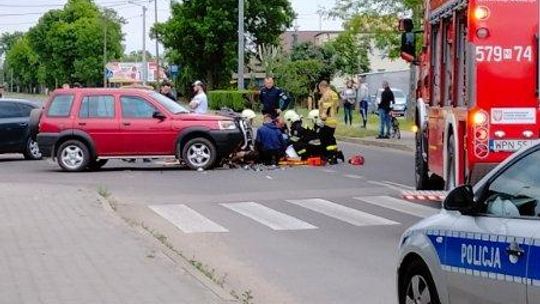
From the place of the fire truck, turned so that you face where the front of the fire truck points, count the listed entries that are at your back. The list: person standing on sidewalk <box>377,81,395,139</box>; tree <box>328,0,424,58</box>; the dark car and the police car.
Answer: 1

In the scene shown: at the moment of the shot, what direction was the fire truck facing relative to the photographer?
facing away from the viewer

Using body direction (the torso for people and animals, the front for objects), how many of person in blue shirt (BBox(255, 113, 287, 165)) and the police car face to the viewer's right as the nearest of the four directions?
0

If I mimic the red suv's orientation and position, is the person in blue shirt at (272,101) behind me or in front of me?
in front

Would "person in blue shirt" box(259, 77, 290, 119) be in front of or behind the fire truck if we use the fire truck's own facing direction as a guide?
in front

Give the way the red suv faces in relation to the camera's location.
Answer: facing to the right of the viewer

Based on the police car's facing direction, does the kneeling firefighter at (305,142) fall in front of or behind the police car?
in front

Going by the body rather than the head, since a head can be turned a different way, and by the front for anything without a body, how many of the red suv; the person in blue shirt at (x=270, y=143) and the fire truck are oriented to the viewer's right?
1
